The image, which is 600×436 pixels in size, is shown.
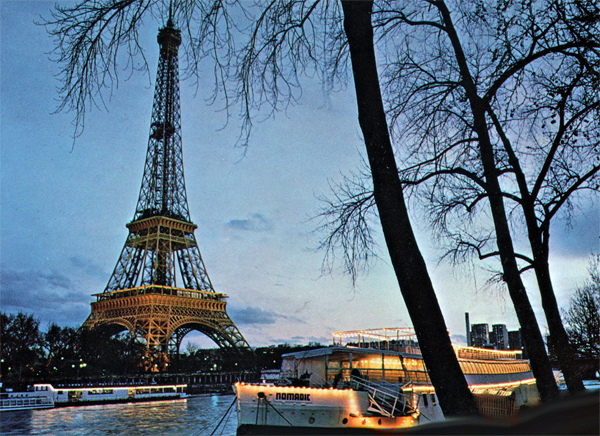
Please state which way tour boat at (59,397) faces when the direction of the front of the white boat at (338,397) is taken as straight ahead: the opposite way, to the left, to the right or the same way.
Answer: the opposite way

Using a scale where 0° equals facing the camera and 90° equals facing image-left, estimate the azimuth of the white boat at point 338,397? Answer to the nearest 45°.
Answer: approximately 45°

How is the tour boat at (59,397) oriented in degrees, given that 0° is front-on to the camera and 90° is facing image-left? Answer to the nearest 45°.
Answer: approximately 270°

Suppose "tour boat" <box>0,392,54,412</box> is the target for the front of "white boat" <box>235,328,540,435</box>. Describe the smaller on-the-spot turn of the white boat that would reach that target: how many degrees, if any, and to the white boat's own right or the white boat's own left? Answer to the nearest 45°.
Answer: approximately 90° to the white boat's own right

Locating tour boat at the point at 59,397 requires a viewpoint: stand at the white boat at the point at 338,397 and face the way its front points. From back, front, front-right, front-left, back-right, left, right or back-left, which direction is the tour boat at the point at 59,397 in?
right
